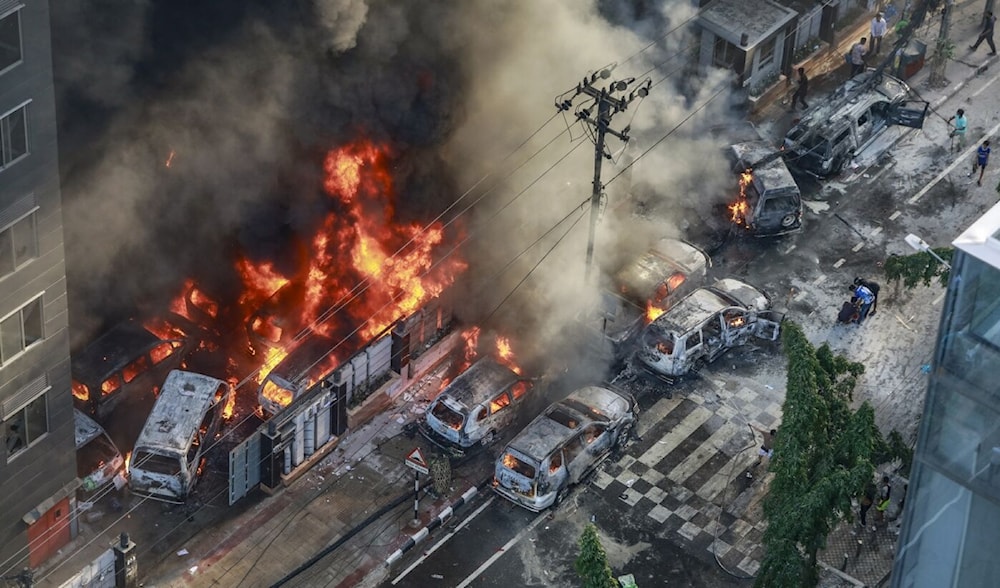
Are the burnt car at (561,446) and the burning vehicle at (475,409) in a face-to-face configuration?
no

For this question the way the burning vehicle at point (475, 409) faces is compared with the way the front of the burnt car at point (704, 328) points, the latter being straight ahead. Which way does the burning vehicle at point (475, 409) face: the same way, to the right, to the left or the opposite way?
the same way

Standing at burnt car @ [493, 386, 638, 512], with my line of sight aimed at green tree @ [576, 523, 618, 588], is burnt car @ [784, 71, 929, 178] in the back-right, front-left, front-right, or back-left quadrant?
back-left

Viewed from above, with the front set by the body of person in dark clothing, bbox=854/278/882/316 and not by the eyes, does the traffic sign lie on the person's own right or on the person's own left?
on the person's own left

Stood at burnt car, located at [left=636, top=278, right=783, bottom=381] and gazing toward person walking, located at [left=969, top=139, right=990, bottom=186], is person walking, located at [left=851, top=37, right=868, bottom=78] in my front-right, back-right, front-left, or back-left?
front-left

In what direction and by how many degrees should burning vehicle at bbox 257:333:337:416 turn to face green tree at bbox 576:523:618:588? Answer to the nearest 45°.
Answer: approximately 90° to its left

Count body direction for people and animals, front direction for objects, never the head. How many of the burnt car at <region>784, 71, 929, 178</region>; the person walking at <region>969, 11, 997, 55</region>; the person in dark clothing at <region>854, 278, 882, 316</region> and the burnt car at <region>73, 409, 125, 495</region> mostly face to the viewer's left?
2

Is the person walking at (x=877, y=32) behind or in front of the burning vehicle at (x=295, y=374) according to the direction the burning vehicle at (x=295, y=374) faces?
behind

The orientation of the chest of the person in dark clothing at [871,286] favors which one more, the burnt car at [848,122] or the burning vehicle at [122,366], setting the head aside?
the burning vehicle

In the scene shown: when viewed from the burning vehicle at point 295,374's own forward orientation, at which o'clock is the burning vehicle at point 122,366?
the burning vehicle at point 122,366 is roughly at 2 o'clock from the burning vehicle at point 295,374.

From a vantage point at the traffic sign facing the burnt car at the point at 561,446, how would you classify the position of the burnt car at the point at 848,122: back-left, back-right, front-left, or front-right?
front-left
